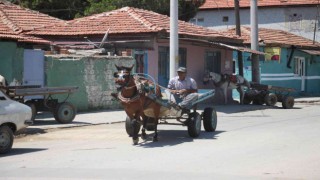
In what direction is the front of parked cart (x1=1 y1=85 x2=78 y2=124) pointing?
to the viewer's left

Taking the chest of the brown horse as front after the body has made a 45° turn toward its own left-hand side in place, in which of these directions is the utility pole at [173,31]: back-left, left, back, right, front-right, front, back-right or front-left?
back

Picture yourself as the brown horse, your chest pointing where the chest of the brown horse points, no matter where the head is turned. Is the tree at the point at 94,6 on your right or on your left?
on your right

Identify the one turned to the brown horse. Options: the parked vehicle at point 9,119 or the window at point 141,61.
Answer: the window

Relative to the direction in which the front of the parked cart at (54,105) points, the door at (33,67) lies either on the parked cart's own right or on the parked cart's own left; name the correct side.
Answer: on the parked cart's own right

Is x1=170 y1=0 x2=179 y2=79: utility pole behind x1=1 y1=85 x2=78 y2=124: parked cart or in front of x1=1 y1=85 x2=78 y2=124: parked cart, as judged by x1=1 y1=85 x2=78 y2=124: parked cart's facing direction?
behind

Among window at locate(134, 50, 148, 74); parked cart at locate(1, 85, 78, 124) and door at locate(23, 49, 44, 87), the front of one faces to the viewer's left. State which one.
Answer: the parked cart

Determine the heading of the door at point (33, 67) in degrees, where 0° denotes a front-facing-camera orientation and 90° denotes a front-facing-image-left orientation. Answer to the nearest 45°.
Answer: approximately 0°

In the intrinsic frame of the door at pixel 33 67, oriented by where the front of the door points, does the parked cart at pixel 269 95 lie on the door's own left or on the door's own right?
on the door's own left
